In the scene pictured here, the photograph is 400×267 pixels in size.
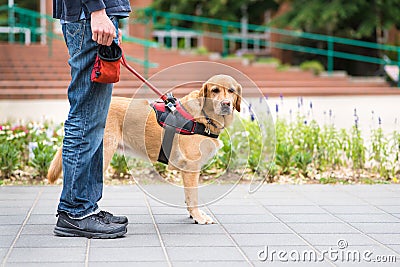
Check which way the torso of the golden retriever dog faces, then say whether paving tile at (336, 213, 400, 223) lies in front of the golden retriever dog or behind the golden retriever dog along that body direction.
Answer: in front

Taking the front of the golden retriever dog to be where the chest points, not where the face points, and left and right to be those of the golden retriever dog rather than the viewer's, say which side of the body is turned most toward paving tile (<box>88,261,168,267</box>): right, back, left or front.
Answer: right

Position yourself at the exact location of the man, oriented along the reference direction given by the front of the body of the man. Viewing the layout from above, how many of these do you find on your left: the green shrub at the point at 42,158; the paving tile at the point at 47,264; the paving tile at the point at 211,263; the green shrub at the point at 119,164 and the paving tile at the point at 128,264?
2

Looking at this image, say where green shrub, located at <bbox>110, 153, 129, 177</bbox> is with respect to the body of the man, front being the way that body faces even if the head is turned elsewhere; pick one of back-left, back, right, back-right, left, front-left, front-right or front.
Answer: left

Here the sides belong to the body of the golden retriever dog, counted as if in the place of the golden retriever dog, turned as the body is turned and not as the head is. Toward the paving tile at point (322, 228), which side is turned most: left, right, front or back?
front

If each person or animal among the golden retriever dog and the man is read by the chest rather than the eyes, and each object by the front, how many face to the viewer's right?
2

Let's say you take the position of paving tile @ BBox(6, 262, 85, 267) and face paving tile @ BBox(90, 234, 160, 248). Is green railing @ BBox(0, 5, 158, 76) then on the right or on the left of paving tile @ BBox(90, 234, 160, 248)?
left

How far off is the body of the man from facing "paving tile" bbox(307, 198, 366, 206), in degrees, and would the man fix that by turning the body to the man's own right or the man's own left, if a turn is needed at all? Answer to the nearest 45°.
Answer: approximately 45° to the man's own left

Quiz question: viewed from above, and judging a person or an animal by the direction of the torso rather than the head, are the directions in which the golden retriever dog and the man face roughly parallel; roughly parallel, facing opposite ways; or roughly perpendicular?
roughly parallel

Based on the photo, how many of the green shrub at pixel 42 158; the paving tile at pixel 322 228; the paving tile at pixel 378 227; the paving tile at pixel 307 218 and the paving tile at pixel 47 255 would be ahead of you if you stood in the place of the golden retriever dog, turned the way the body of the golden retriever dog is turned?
3

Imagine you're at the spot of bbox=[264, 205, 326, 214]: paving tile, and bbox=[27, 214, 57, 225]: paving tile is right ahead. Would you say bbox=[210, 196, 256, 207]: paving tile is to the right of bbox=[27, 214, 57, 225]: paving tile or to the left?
right

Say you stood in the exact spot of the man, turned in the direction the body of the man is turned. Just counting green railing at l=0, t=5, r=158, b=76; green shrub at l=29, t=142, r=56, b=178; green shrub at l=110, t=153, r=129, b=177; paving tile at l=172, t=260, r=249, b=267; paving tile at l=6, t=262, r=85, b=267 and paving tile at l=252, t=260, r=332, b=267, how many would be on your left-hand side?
3

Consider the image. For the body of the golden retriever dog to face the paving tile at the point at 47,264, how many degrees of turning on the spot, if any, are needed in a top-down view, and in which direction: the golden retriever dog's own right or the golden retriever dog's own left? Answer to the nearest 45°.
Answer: approximately 135° to the golden retriever dog's own right

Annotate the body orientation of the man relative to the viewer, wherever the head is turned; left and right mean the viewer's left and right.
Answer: facing to the right of the viewer

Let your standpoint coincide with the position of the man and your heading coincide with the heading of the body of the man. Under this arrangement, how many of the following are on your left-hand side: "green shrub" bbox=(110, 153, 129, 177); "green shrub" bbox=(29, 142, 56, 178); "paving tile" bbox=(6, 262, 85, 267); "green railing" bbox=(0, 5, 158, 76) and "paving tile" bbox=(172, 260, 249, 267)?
3

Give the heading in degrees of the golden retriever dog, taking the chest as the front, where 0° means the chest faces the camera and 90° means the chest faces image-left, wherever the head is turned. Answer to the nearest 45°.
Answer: approximately 270°
